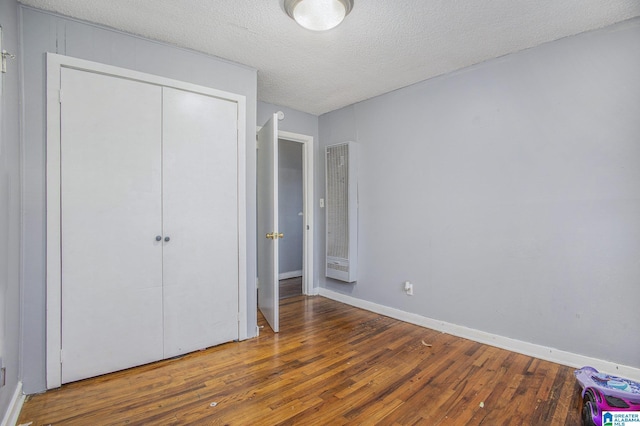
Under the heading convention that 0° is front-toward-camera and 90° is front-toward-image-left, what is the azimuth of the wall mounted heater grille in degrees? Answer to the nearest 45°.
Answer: approximately 45°

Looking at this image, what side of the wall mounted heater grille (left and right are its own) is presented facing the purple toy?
left

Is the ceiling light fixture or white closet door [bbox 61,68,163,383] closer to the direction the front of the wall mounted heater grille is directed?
the white closet door

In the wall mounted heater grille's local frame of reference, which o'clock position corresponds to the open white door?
The open white door is roughly at 12 o'clock from the wall mounted heater grille.

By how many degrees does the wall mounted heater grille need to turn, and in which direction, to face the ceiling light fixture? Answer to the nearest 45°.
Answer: approximately 45° to its left

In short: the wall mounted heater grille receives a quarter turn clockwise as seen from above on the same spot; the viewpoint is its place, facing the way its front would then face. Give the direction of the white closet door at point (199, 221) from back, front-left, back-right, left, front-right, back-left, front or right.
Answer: left

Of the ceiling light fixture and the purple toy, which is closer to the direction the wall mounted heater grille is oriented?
the ceiling light fixture

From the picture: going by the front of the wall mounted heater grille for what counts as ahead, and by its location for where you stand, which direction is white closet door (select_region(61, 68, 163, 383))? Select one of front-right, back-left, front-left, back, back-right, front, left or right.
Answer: front

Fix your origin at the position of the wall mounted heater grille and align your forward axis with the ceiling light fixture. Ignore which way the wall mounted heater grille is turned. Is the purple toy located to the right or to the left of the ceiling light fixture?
left
